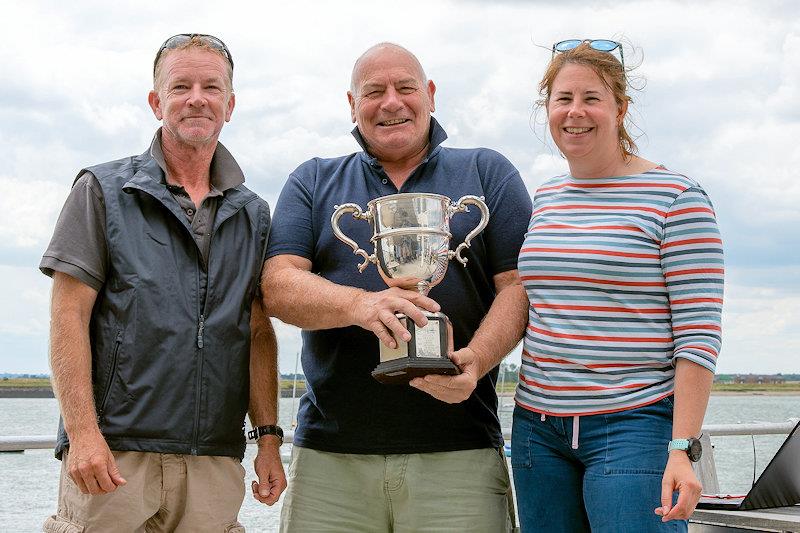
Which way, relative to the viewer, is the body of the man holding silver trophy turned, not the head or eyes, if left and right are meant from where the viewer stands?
facing the viewer

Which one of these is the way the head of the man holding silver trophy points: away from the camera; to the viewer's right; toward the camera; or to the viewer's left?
toward the camera

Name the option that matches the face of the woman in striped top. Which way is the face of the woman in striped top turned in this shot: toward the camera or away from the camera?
toward the camera

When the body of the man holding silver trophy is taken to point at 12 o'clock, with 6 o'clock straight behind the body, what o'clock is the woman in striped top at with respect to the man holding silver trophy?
The woman in striped top is roughly at 10 o'clock from the man holding silver trophy.
